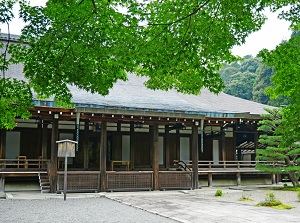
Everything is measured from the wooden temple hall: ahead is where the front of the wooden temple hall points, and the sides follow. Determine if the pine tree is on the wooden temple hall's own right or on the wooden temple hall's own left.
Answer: on the wooden temple hall's own left

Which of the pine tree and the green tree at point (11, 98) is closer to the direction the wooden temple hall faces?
the green tree

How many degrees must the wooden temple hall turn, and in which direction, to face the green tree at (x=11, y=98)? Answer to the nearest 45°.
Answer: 0° — it already faces it

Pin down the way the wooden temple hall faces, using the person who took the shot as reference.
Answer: facing the viewer
